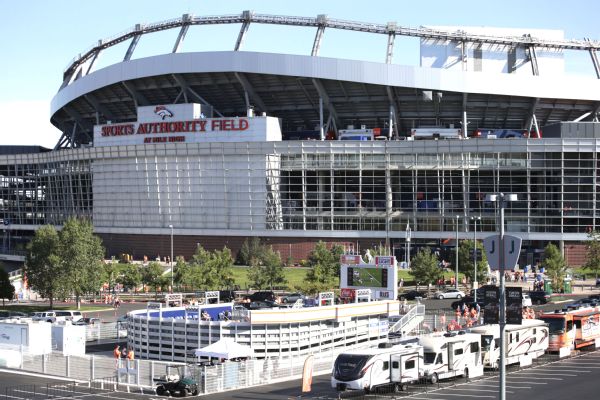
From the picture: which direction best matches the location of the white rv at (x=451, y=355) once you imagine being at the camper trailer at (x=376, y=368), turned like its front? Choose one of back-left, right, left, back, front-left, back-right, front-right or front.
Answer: back

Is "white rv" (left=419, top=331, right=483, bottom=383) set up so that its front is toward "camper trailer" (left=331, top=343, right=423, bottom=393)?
yes

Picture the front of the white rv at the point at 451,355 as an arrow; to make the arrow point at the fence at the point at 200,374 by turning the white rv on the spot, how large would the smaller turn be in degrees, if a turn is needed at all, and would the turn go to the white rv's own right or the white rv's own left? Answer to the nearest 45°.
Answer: approximately 45° to the white rv's own right

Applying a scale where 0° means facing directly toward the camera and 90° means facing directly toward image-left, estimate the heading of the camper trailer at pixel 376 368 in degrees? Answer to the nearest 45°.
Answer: approximately 45°

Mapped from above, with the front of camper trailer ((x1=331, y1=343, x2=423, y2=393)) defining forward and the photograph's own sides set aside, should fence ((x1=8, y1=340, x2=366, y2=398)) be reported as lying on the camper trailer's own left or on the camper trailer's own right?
on the camper trailer's own right

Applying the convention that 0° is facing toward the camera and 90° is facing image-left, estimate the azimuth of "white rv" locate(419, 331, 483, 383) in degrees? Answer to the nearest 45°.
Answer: approximately 45°

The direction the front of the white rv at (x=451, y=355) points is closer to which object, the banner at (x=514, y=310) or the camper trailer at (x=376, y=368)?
the camper trailer
